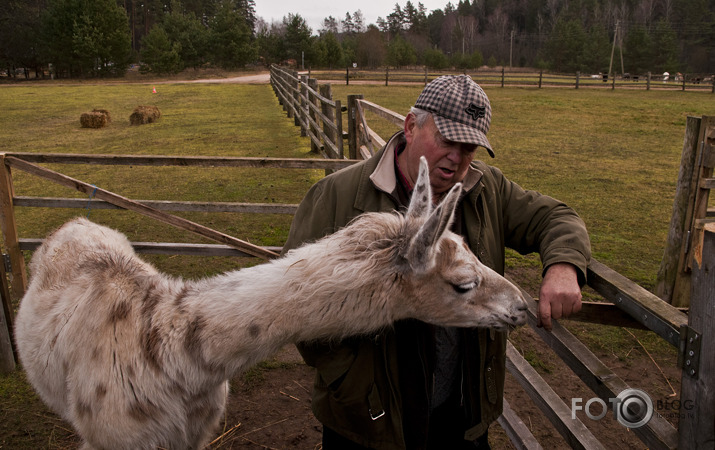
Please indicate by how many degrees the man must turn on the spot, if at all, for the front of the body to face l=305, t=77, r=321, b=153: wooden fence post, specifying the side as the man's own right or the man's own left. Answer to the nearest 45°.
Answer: approximately 135° to the man's own left

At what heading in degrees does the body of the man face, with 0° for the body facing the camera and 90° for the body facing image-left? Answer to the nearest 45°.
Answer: approximately 315°

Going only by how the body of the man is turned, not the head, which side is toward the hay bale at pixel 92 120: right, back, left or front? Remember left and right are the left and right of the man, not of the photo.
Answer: back

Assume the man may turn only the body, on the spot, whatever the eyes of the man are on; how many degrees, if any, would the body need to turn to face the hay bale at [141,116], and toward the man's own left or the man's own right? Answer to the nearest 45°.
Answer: approximately 180°
